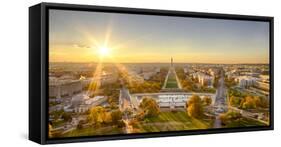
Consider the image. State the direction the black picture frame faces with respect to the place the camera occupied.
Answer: facing the viewer and to the right of the viewer
